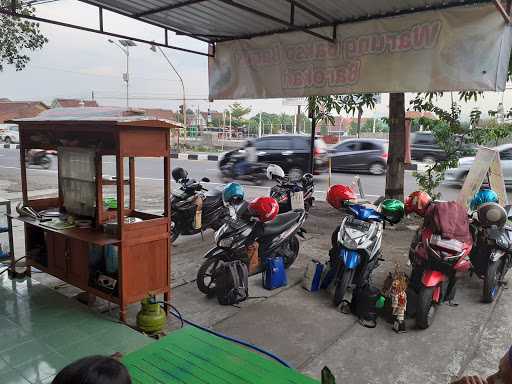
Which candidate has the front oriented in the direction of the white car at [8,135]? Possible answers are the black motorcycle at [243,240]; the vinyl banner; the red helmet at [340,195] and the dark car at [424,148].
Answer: the dark car

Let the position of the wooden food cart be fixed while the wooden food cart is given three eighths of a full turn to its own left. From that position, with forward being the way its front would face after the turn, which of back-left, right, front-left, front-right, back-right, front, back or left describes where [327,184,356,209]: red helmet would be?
front

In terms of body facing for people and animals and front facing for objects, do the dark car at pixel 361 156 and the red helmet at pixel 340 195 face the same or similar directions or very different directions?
very different directions

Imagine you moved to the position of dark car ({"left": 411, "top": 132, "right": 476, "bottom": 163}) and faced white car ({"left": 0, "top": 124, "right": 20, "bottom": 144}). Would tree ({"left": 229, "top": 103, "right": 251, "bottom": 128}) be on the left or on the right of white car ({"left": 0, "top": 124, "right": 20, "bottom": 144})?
right

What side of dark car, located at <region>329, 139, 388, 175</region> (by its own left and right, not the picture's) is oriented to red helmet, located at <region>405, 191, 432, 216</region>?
left

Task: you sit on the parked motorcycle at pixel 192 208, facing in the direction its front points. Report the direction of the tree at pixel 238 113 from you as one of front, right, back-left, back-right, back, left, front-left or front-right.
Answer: back-right

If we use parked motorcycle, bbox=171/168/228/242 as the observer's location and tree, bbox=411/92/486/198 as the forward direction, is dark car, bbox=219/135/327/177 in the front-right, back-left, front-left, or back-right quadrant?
front-left

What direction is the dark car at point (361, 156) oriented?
to the viewer's left

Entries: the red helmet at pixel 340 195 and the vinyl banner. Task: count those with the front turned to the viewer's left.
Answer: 0
